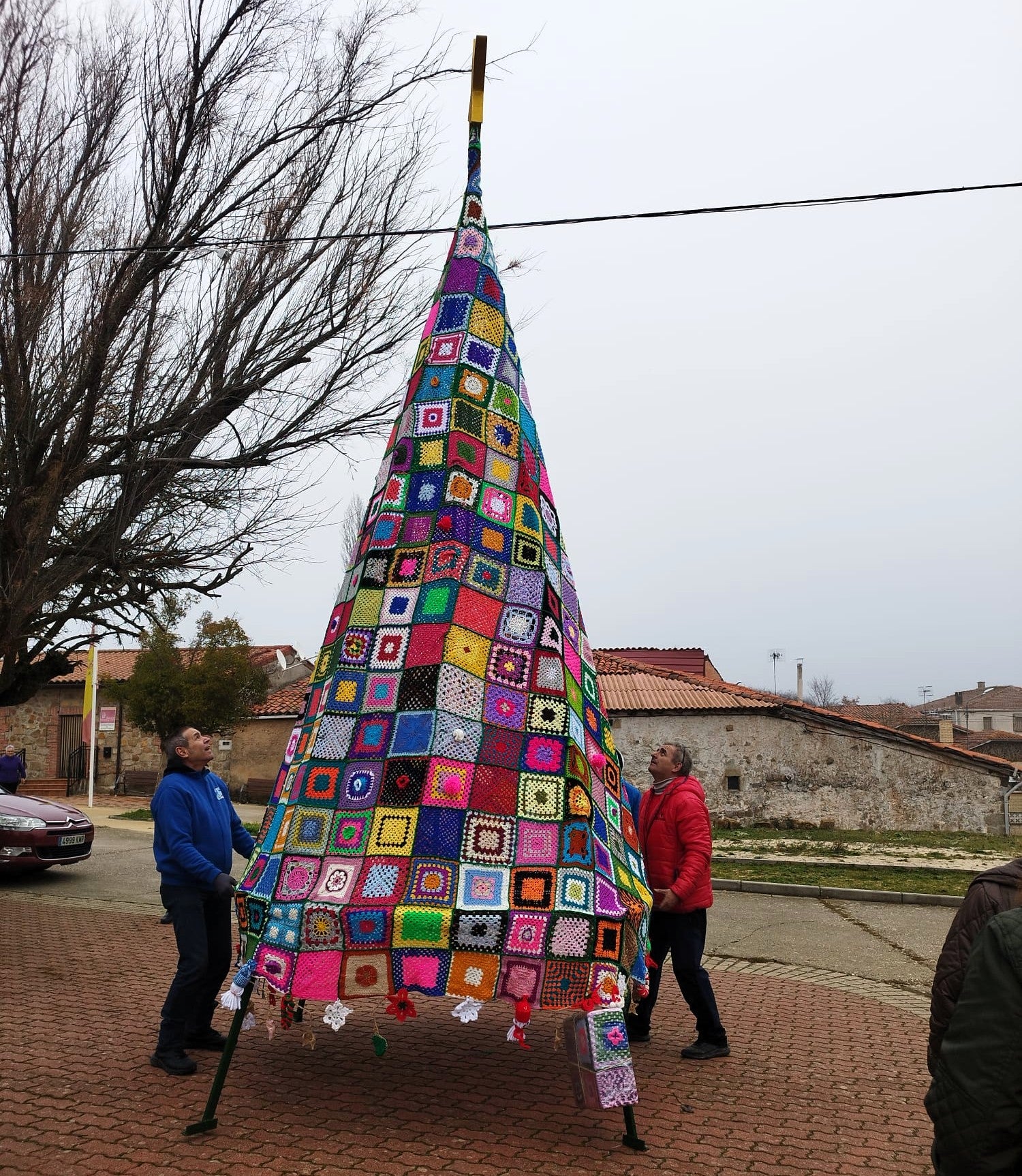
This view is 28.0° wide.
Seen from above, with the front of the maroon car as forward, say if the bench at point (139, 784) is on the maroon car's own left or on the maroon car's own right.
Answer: on the maroon car's own left

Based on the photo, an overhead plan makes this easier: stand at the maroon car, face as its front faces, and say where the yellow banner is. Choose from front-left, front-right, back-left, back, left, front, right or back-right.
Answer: back-left

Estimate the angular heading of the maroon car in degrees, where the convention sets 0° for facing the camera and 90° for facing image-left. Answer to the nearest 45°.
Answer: approximately 315°

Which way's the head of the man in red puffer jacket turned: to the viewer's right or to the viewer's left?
to the viewer's left

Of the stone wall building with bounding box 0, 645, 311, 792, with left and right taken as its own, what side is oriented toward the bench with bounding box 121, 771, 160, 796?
front

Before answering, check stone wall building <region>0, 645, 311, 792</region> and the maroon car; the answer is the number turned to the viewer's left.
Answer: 0

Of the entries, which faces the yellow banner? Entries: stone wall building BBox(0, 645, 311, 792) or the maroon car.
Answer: the stone wall building

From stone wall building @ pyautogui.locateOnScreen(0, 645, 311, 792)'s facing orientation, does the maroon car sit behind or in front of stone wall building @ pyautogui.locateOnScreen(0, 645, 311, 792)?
in front

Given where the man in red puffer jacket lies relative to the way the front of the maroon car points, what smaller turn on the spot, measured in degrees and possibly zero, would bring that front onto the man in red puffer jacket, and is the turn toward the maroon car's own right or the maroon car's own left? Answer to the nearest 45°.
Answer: approximately 45° to the maroon car's own right

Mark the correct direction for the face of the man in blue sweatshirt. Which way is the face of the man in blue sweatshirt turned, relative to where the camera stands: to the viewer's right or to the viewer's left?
to the viewer's right

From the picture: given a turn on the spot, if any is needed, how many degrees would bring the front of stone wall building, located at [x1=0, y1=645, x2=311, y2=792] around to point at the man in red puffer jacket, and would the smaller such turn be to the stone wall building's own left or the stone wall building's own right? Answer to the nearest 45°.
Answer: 0° — it already faces them

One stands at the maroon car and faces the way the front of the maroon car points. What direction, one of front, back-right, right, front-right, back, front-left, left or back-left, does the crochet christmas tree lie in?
front-right

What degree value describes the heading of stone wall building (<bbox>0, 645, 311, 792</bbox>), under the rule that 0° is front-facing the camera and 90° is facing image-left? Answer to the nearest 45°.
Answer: approximately 0°
